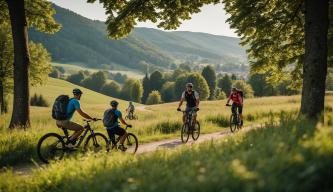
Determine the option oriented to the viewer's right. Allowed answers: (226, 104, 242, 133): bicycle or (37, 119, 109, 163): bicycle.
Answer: (37, 119, 109, 163): bicycle

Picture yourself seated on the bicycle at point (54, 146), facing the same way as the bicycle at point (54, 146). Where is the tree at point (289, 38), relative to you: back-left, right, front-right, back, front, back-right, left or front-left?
front

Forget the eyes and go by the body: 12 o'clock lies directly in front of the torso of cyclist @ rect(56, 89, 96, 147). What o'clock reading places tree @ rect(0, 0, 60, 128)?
The tree is roughly at 8 o'clock from the cyclist.

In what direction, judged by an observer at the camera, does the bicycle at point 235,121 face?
facing the viewer and to the left of the viewer

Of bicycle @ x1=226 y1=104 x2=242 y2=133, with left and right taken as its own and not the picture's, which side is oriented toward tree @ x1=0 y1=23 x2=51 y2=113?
right

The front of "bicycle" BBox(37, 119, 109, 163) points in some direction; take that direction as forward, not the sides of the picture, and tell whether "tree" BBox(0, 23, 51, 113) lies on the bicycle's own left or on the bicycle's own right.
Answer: on the bicycle's own left

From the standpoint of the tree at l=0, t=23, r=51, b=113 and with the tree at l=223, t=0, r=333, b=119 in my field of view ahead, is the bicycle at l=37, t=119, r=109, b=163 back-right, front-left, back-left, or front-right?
front-right

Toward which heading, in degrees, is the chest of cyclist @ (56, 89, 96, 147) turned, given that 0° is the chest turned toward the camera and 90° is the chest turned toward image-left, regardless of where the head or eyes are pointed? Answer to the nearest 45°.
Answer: approximately 270°

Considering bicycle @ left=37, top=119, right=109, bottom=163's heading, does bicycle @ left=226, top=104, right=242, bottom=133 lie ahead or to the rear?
ahead

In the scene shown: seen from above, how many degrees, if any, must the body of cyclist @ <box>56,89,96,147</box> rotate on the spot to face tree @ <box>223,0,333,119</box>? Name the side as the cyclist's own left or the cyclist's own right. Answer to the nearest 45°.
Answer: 0° — they already face it

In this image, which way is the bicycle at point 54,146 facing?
to the viewer's right

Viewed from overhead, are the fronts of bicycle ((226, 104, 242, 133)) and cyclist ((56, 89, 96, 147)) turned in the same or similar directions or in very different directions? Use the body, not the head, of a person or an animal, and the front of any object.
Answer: very different directions

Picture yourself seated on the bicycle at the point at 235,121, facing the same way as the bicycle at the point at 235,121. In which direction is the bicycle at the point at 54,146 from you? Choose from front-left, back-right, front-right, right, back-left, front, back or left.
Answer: front
